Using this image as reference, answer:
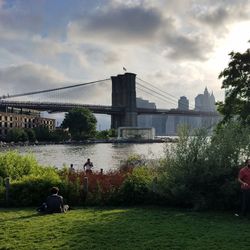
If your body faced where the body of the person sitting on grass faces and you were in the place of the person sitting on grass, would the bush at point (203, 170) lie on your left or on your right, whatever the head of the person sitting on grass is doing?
on your right

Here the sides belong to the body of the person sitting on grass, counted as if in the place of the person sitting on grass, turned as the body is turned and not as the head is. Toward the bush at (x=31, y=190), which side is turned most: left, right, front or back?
front

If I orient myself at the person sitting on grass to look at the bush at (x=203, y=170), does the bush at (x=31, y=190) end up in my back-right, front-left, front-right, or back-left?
back-left

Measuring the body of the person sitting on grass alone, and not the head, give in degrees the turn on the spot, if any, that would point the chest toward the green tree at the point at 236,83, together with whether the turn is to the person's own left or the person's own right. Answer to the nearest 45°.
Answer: approximately 45° to the person's own right

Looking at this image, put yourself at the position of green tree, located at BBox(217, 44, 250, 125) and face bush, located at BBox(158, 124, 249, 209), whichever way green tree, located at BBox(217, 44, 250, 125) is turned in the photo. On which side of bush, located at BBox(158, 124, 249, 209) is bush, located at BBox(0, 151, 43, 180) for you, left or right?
right

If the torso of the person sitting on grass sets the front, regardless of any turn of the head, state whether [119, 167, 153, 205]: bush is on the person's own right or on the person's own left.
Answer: on the person's own right

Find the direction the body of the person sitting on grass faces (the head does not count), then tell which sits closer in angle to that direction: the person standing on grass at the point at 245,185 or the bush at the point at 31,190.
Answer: the bush

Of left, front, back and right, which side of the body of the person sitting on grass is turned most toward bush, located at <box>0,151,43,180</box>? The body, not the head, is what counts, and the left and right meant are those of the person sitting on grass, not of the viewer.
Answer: front

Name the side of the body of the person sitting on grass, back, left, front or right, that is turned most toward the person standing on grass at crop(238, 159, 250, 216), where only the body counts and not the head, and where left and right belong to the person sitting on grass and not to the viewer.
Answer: right

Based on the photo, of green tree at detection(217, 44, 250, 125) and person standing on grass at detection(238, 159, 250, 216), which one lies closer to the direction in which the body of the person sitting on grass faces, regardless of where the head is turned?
the green tree

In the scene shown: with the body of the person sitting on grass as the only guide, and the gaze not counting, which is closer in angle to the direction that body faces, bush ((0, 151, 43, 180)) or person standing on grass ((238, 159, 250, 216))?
the bush

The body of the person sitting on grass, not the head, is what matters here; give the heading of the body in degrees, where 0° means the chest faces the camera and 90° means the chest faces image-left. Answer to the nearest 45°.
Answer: approximately 180°
